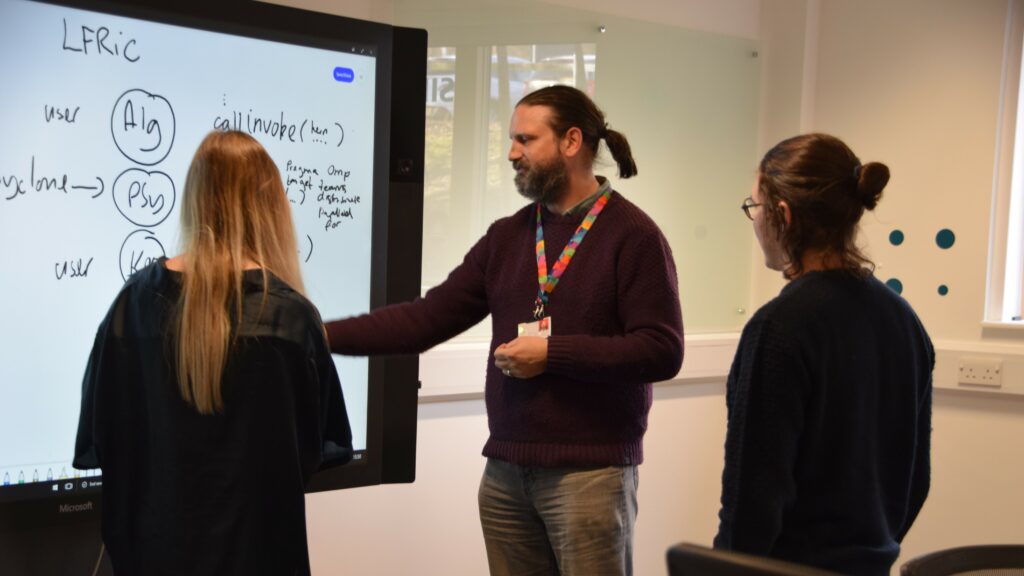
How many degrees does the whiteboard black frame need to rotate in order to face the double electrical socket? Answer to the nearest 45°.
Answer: approximately 45° to its left

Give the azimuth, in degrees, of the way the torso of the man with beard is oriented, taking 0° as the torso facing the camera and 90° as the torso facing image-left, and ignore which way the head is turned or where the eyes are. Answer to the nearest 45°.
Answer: approximately 45°

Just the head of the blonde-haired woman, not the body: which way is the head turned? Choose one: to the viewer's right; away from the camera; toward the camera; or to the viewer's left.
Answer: away from the camera

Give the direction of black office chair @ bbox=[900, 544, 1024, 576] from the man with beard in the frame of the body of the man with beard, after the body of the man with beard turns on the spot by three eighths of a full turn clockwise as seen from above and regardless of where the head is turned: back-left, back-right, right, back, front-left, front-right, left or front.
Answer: back-right

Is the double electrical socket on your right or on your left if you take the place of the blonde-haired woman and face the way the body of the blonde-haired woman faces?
on your right

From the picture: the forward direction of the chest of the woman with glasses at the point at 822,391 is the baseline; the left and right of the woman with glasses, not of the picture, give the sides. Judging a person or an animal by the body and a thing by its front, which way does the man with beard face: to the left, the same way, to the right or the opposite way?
to the left

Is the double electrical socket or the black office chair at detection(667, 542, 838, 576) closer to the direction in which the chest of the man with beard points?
the black office chair

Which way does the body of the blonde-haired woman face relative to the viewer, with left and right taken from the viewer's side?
facing away from the viewer

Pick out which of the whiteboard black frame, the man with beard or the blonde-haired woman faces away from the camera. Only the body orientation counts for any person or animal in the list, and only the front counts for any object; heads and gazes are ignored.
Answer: the blonde-haired woman

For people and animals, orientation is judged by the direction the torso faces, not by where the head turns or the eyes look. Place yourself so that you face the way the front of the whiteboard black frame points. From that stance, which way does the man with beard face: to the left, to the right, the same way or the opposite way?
to the right

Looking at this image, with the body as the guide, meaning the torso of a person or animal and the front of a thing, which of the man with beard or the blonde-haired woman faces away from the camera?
the blonde-haired woman

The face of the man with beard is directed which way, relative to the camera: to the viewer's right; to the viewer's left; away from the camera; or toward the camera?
to the viewer's left

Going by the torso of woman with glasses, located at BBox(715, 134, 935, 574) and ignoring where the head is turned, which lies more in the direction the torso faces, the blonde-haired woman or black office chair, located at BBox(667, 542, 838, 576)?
the blonde-haired woman

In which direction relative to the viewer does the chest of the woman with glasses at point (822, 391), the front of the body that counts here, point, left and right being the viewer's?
facing away from the viewer and to the left of the viewer
